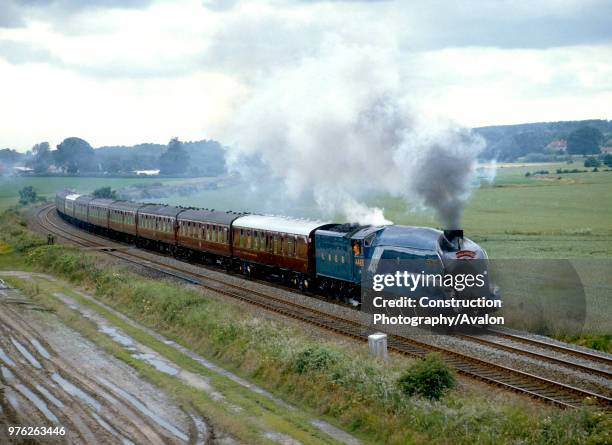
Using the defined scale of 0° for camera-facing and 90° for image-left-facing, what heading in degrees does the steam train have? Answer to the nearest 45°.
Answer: approximately 315°

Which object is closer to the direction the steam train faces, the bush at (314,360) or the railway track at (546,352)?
the railway track

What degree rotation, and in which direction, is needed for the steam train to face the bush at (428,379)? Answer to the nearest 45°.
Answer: approximately 45° to its right

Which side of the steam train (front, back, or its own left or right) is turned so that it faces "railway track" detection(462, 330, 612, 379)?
front

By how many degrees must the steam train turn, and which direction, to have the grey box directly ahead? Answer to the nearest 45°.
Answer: approximately 45° to its right
